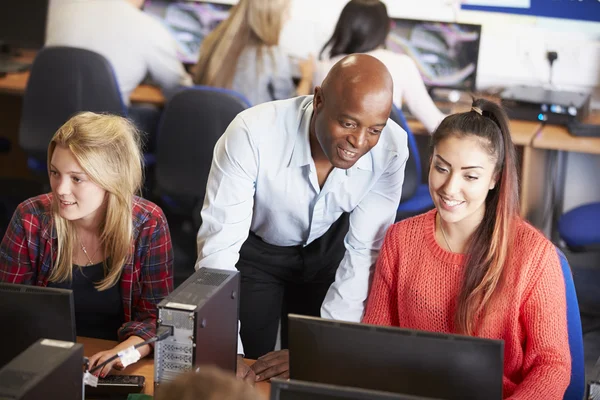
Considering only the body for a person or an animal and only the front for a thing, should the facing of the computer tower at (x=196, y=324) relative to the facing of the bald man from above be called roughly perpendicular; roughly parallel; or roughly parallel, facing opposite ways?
roughly parallel, facing opposite ways

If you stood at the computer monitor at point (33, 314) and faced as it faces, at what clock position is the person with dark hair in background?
The person with dark hair in background is roughly at 1 o'clock from the computer monitor.

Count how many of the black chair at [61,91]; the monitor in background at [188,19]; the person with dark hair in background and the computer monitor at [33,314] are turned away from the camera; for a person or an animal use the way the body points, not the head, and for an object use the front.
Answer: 3

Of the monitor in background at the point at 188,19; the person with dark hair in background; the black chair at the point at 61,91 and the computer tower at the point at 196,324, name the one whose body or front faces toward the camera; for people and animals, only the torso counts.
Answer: the monitor in background

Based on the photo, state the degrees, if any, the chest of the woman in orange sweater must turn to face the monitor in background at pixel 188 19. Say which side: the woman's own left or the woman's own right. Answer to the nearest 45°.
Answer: approximately 90° to the woman's own right

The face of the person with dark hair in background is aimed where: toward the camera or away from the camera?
away from the camera

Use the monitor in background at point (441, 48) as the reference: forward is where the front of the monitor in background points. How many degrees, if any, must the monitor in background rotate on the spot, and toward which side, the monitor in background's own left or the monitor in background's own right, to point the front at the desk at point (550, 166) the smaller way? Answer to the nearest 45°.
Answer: approximately 90° to the monitor in background's own left

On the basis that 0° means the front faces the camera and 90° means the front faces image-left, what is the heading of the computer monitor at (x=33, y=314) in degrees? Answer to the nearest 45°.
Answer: approximately 180°

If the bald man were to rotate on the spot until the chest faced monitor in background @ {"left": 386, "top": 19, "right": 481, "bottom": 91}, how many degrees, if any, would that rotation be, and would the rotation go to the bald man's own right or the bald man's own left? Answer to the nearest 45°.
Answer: approximately 135° to the bald man's own left

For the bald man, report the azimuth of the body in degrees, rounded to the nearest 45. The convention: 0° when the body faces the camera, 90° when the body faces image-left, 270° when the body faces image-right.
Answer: approximately 315°

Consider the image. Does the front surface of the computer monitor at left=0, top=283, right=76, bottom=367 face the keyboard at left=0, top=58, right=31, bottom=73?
yes

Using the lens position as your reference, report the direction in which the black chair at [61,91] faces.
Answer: facing away from the viewer
